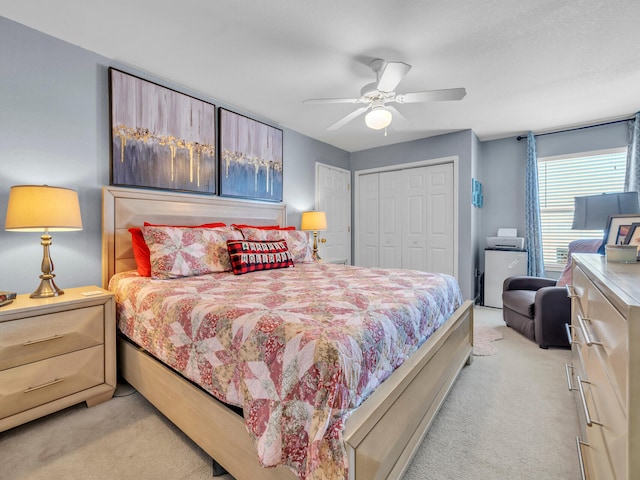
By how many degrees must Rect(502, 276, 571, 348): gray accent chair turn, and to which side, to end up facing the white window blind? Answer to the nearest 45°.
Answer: approximately 135° to its right

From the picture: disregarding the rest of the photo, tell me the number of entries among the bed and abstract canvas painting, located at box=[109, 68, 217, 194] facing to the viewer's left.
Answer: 0

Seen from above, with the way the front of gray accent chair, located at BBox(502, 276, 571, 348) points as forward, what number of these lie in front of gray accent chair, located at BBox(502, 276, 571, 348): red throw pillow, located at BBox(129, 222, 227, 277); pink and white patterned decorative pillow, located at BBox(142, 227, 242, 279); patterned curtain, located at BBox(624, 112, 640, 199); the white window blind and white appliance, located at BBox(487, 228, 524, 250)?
2

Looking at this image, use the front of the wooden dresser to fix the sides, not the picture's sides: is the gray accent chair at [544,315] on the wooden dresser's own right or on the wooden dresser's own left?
on the wooden dresser's own right

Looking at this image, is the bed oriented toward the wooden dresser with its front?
yes

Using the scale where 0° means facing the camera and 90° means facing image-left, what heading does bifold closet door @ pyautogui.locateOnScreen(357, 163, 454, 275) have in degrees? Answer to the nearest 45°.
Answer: approximately 45°

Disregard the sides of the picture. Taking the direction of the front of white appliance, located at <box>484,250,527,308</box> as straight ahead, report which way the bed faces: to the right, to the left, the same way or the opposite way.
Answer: to the left

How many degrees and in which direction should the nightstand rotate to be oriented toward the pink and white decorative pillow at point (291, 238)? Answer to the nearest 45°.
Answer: approximately 45° to its left

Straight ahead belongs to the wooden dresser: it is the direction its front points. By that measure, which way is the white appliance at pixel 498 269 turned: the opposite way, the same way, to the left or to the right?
to the left

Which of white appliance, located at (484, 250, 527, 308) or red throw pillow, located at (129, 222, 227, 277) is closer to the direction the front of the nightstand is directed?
the white appliance

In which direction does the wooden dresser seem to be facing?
to the viewer's left

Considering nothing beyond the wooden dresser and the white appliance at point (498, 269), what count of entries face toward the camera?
1
